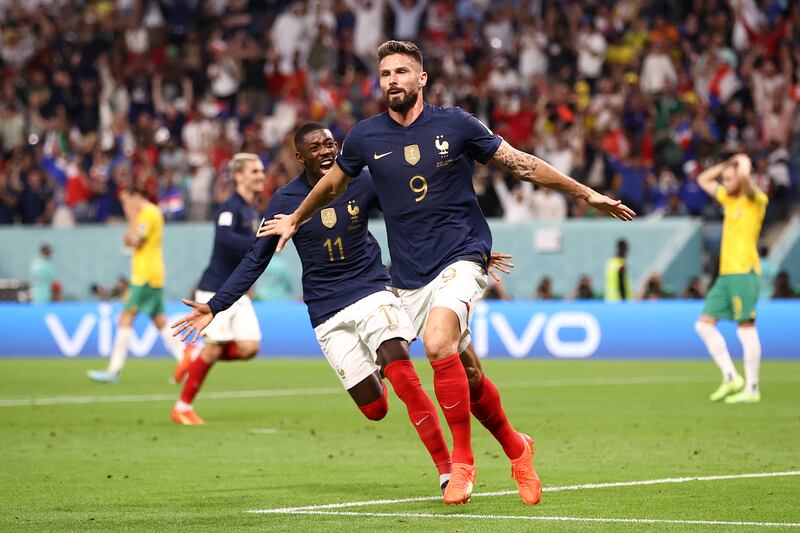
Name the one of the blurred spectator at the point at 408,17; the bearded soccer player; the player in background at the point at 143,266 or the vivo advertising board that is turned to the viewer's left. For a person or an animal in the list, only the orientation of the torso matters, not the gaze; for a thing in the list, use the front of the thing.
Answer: the player in background

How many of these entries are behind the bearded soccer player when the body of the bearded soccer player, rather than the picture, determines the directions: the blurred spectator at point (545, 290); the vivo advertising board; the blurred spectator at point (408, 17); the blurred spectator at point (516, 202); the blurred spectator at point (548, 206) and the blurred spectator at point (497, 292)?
6

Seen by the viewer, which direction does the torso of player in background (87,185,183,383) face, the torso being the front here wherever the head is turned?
to the viewer's left

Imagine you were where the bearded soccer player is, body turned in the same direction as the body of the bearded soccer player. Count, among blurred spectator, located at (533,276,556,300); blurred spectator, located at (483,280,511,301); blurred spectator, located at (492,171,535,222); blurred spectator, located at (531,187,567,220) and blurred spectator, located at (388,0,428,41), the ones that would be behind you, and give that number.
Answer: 5

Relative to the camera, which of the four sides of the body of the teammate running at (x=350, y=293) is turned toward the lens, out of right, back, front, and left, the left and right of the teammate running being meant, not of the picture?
front

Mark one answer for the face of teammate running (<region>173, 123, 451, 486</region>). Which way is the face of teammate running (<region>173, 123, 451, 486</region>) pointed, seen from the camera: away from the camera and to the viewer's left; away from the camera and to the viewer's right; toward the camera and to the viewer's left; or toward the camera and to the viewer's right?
toward the camera and to the viewer's right

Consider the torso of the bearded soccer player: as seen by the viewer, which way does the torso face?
toward the camera

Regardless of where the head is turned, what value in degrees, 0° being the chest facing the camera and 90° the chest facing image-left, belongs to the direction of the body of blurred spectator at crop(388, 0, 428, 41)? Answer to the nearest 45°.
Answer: approximately 0°

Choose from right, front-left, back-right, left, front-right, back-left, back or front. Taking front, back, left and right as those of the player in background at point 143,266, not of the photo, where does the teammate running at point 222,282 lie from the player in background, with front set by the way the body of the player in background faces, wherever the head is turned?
left
